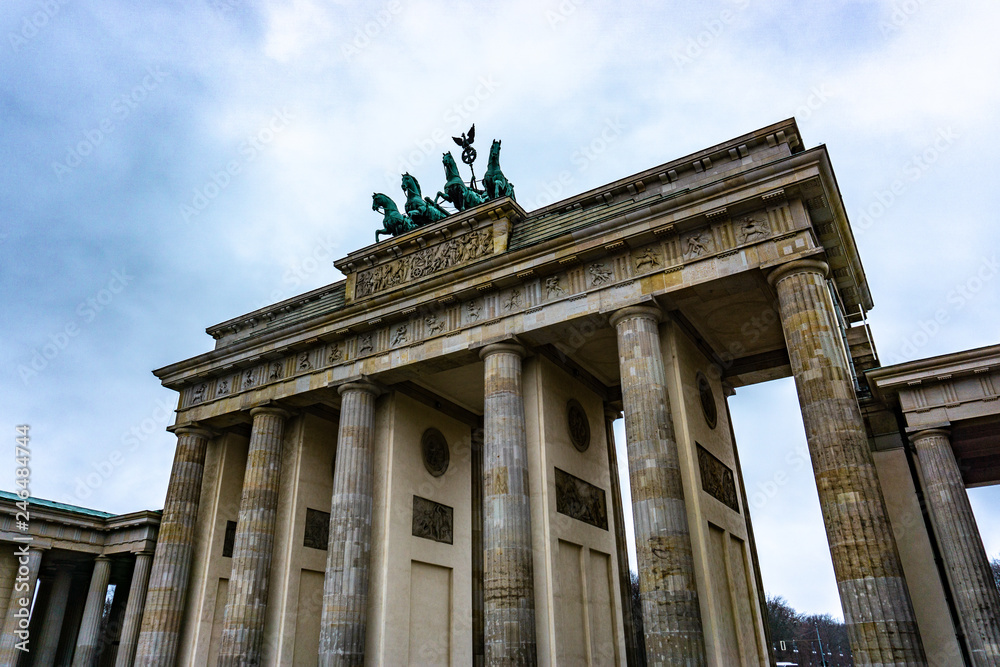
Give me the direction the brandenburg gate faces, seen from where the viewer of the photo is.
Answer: facing the viewer and to the left of the viewer

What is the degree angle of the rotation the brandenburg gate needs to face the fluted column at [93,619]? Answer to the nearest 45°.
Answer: approximately 90° to its right

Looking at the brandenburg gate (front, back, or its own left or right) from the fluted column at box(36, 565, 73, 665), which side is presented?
right

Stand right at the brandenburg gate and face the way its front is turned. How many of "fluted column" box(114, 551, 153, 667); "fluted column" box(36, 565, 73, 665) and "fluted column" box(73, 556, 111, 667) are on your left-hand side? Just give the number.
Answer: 0

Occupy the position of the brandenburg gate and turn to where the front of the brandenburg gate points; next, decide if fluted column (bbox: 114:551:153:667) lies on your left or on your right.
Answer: on your right
